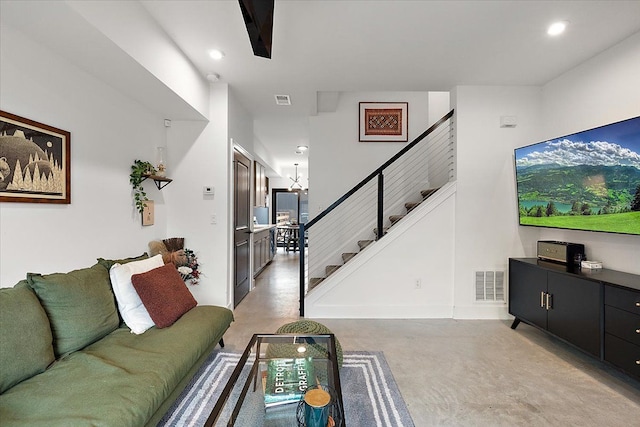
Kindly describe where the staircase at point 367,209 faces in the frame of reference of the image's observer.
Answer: facing to the left of the viewer

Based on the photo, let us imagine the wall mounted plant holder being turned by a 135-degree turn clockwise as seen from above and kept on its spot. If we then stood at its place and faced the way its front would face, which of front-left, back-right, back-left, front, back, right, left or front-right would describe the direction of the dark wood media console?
back-left

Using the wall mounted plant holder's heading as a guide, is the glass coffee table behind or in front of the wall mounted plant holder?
in front

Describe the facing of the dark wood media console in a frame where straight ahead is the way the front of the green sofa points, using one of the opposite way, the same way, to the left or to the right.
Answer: the opposite way

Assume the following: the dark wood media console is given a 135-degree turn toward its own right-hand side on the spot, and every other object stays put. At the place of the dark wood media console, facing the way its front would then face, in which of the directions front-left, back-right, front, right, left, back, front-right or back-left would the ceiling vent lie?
left

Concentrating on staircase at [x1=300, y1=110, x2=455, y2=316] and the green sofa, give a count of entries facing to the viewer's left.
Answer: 1

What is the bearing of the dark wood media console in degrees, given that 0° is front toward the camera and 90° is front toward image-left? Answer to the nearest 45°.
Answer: approximately 45°

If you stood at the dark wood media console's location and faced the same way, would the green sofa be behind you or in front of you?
in front

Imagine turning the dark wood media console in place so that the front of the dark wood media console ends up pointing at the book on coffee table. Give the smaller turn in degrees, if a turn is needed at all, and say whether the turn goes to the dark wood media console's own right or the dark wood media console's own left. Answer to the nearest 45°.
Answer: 0° — it already faces it

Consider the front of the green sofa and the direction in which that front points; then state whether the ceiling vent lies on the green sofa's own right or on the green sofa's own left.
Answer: on the green sofa's own left

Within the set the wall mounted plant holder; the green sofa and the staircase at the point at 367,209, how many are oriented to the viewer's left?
1

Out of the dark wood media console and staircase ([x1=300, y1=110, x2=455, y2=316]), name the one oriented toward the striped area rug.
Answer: the dark wood media console

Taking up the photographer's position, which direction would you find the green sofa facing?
facing the viewer and to the right of the viewer

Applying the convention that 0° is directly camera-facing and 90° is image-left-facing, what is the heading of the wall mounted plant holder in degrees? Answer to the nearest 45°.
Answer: approximately 315°

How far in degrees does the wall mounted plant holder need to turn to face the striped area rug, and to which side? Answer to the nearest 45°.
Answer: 0° — it already faces it
